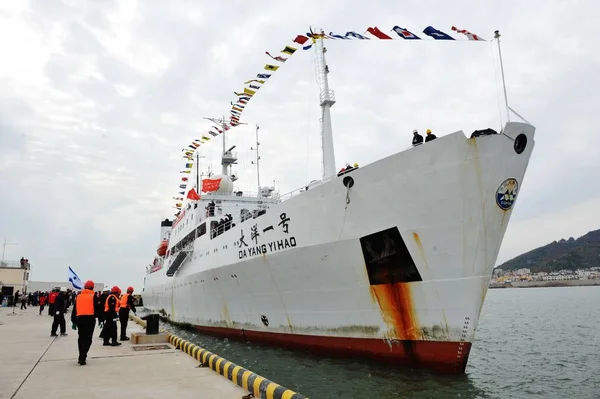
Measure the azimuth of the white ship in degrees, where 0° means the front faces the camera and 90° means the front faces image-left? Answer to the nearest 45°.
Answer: approximately 315°

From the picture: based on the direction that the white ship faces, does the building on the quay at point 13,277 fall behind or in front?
behind

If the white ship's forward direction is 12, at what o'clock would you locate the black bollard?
The black bollard is roughly at 5 o'clock from the white ship.
